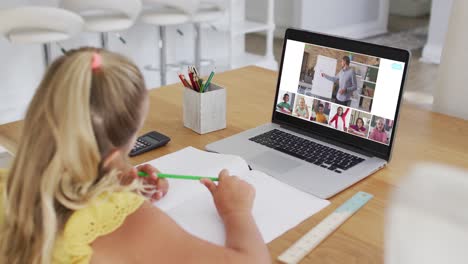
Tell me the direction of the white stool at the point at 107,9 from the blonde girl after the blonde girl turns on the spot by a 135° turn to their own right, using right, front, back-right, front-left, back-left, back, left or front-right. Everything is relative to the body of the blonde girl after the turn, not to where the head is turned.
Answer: back

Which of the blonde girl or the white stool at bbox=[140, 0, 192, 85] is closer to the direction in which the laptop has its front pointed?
the blonde girl

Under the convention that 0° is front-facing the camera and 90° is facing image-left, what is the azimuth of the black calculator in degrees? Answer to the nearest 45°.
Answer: approximately 45°

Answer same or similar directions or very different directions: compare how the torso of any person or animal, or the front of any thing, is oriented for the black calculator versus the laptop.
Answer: same or similar directions

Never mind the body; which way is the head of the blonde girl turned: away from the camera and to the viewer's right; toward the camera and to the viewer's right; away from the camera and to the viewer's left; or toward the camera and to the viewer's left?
away from the camera and to the viewer's right

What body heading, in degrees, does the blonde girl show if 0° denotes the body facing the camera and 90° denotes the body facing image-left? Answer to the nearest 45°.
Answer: approximately 225°

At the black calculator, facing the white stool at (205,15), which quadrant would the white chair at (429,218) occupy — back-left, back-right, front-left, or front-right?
back-right

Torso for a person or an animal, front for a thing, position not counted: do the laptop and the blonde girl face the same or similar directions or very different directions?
very different directions

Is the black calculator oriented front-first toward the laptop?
no

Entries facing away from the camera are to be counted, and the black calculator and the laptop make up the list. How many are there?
0

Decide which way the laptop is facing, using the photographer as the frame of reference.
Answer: facing the viewer and to the left of the viewer

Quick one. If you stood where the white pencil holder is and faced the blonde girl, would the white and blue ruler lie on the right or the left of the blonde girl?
left

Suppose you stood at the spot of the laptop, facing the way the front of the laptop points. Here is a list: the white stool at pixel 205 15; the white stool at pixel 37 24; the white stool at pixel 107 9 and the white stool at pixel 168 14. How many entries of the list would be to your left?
0

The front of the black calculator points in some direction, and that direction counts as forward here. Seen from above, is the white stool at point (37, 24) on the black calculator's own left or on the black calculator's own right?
on the black calculator's own right

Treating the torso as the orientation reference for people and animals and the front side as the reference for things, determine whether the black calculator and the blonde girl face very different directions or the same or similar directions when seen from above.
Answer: very different directions

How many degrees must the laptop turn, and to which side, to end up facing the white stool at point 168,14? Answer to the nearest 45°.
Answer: approximately 90° to its right

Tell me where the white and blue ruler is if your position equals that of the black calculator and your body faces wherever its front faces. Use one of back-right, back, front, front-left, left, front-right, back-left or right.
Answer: left

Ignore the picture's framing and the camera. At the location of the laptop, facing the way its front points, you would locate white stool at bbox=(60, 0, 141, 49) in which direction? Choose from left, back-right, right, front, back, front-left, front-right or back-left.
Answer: right
